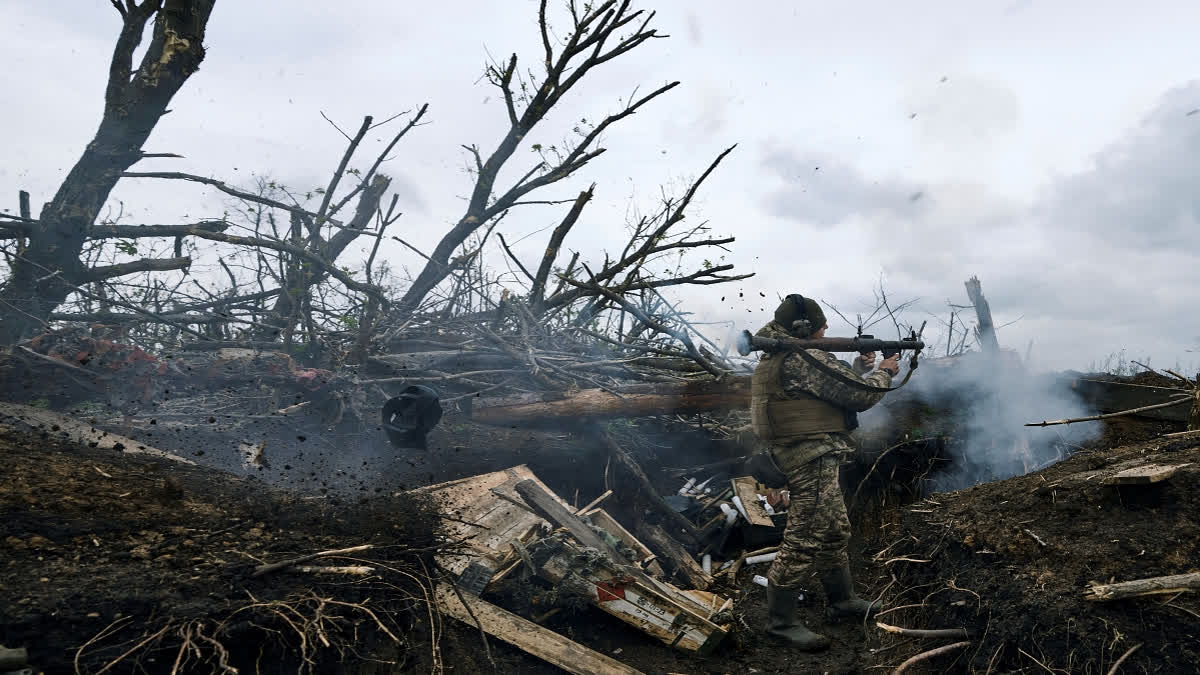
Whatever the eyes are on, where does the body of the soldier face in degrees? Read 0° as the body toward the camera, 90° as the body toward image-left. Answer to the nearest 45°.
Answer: approximately 270°

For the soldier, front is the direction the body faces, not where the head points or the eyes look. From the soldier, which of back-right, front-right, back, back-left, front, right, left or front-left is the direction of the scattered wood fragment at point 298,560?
back-right

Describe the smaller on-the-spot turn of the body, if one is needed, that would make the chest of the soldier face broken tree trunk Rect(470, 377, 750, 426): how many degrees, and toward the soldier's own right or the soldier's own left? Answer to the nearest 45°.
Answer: approximately 135° to the soldier's own left

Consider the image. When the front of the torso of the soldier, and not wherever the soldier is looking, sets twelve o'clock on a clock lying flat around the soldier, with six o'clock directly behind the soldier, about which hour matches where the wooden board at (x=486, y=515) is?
The wooden board is roughly at 6 o'clock from the soldier.

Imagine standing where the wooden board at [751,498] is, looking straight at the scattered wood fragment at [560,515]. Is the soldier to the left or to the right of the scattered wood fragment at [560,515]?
left

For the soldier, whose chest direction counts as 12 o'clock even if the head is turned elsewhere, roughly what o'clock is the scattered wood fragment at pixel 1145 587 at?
The scattered wood fragment is roughly at 2 o'clock from the soldier.

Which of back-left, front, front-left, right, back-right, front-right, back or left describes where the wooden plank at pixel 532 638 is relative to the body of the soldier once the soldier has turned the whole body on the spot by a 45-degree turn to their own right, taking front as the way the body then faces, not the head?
right

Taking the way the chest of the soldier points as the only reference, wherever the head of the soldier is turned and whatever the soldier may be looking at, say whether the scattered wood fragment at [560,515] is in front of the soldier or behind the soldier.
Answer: behind
